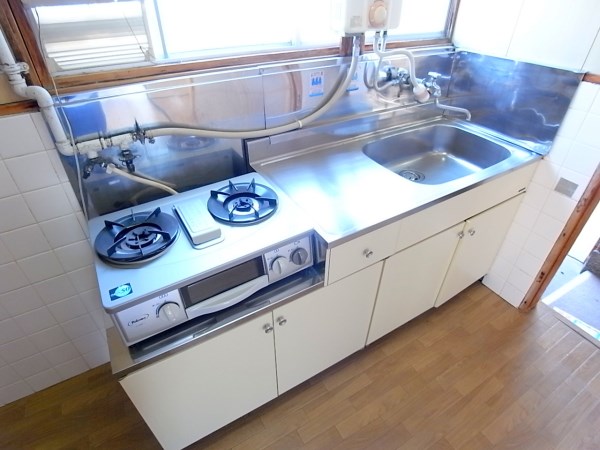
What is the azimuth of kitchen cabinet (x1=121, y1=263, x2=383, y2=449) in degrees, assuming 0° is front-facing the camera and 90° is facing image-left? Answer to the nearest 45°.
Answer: approximately 315°

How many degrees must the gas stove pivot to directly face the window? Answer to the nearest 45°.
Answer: approximately 135° to its left

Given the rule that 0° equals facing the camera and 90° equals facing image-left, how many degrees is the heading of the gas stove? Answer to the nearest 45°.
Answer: approximately 315°
